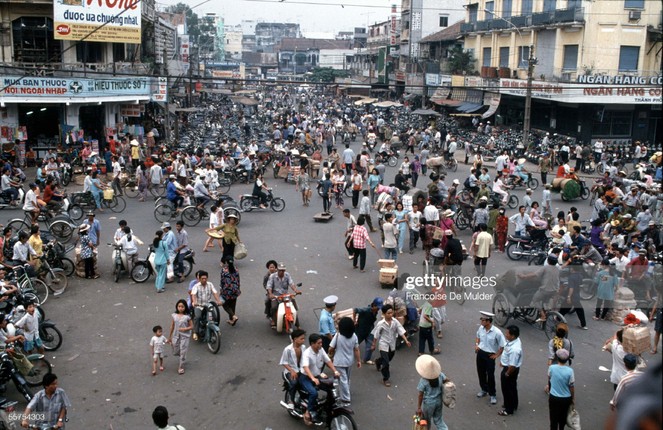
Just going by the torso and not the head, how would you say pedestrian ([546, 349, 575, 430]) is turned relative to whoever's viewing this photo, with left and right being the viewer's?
facing away from the viewer

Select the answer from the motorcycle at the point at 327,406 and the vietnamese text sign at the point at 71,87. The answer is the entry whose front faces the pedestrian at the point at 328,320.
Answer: the vietnamese text sign

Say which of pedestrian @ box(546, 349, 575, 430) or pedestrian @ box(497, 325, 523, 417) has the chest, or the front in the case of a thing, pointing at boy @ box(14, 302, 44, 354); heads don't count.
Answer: pedestrian @ box(497, 325, 523, 417)

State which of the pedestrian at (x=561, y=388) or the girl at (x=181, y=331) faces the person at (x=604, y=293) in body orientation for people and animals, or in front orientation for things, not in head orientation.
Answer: the pedestrian

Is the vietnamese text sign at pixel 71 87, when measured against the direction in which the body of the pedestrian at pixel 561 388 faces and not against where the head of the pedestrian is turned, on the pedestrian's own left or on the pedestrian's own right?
on the pedestrian's own left

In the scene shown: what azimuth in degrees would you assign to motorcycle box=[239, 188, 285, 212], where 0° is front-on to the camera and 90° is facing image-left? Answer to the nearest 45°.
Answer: approximately 270°

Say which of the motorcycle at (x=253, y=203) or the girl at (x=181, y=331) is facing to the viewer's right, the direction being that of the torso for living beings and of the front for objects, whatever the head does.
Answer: the motorcycle

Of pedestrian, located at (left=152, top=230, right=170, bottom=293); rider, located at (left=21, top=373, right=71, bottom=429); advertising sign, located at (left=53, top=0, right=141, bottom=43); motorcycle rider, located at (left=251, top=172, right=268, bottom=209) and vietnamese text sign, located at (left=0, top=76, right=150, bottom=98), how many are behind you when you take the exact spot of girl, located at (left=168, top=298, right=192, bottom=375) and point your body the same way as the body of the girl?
4

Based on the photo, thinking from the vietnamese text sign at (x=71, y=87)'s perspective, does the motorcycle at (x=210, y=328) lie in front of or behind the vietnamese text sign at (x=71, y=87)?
in front

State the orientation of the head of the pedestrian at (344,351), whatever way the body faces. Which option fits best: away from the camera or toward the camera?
away from the camera

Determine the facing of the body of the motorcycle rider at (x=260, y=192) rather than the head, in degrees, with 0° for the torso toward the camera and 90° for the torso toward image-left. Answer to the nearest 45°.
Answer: approximately 270°

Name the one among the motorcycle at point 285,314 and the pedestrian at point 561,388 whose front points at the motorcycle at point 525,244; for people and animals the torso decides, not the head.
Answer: the pedestrian

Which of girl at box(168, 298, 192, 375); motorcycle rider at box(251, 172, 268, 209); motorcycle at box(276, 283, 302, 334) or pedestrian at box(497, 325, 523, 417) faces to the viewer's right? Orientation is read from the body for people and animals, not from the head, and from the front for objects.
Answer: the motorcycle rider

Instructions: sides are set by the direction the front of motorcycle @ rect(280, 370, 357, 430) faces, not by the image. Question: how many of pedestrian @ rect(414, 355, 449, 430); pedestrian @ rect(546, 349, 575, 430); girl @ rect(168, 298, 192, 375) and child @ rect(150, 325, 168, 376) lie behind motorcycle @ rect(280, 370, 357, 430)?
2

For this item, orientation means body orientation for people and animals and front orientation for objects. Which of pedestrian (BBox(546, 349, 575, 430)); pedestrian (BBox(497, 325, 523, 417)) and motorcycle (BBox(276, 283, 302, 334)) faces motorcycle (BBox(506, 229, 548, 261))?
pedestrian (BBox(546, 349, 575, 430))
